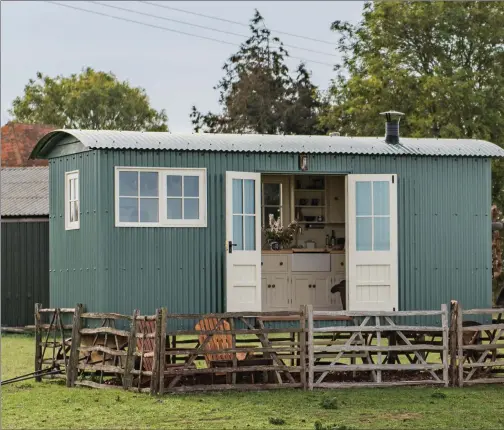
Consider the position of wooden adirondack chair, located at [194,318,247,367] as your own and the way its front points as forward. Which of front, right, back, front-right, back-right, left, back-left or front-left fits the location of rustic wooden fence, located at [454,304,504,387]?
front-left

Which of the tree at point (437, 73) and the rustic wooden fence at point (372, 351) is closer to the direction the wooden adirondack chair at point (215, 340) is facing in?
the rustic wooden fence

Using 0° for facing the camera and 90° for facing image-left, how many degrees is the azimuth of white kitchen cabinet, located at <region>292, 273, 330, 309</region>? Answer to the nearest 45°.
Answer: approximately 0°

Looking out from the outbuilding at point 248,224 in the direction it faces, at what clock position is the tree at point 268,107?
The tree is roughly at 6 o'clock from the outbuilding.

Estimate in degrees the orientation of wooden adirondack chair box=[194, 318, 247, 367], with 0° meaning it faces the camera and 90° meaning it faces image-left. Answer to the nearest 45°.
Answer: approximately 315°
